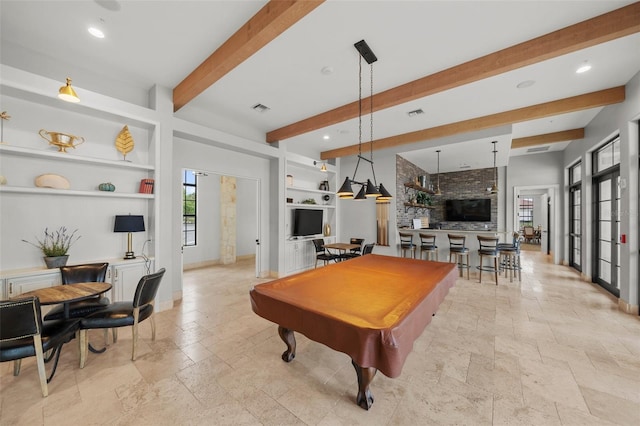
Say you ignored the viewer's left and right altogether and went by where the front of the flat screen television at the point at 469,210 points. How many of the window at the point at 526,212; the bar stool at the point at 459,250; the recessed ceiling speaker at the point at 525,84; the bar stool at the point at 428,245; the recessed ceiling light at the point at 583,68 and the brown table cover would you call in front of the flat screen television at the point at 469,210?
5

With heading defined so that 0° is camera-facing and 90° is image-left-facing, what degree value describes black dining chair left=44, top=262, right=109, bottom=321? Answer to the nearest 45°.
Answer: approximately 45°

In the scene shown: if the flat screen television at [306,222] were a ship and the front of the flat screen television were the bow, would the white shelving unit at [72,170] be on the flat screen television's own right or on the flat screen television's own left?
on the flat screen television's own right

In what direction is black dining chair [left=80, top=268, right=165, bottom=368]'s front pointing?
to the viewer's left

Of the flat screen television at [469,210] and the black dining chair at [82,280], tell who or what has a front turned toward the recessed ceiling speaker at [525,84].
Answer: the flat screen television

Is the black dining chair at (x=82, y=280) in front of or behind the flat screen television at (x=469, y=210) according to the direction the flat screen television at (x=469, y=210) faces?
in front

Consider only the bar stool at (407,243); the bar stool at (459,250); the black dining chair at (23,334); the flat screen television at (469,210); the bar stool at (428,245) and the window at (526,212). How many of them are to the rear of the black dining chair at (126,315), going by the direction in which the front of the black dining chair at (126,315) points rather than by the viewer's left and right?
5

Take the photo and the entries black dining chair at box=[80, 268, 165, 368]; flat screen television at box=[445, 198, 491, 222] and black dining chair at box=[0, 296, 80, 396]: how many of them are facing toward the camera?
1

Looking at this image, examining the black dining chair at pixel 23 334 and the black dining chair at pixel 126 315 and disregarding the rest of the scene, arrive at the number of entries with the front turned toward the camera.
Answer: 0

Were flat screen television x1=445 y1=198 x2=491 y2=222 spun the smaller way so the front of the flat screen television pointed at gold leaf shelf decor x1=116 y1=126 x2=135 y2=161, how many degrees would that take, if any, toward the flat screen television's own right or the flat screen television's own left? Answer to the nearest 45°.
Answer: approximately 45° to the flat screen television's own right

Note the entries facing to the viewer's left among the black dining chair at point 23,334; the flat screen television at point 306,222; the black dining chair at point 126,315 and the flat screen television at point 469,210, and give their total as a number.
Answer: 1

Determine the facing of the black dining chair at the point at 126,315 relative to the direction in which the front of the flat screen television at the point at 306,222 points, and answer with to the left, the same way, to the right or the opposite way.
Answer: to the right

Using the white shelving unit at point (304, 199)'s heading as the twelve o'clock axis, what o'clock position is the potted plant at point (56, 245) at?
The potted plant is roughly at 3 o'clock from the white shelving unit.

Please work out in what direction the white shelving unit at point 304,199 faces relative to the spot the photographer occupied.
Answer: facing the viewer and to the right of the viewer

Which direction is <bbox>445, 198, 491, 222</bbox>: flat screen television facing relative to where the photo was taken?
toward the camera

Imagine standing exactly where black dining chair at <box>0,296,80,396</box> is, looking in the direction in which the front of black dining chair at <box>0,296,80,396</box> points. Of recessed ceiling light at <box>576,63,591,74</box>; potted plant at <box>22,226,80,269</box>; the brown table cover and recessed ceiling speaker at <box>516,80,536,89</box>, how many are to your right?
3

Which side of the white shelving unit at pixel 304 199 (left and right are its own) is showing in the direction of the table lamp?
right

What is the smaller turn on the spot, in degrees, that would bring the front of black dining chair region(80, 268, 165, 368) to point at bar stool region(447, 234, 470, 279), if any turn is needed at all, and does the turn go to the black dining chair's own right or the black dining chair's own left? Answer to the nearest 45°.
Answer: approximately 180°

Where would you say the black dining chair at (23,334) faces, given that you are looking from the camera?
facing away from the viewer and to the right of the viewer
